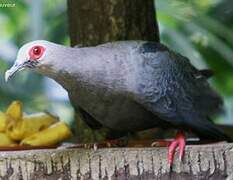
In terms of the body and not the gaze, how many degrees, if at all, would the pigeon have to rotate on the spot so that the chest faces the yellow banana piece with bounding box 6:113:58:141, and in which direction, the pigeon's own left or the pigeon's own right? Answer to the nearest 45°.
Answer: approximately 45° to the pigeon's own right

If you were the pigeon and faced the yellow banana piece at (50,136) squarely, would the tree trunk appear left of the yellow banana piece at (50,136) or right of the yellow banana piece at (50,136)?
right

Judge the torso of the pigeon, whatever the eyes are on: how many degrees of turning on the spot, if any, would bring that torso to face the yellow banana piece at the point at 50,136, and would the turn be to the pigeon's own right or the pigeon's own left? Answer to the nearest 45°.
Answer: approximately 45° to the pigeon's own right

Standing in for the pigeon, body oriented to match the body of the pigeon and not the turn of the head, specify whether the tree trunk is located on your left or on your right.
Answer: on your right

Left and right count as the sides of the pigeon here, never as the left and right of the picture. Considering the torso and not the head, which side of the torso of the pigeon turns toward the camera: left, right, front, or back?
left
